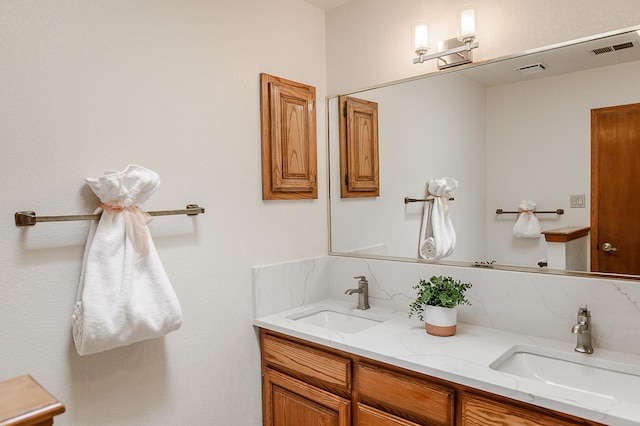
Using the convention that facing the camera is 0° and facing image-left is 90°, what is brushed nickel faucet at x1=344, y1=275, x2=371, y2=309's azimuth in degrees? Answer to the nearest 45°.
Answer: approximately 45°

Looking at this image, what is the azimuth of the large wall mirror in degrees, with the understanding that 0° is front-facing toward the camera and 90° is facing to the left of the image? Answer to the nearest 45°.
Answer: approximately 45°

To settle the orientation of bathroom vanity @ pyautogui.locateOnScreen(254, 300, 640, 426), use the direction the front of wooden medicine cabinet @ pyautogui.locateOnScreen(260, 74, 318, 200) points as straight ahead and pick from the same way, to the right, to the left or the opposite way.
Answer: to the right

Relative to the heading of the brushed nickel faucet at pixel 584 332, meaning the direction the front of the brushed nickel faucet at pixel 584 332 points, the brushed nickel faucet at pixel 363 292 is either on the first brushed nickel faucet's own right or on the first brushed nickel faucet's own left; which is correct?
on the first brushed nickel faucet's own right

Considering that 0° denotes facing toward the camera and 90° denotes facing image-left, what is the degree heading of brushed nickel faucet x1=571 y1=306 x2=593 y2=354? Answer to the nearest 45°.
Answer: approximately 45°
